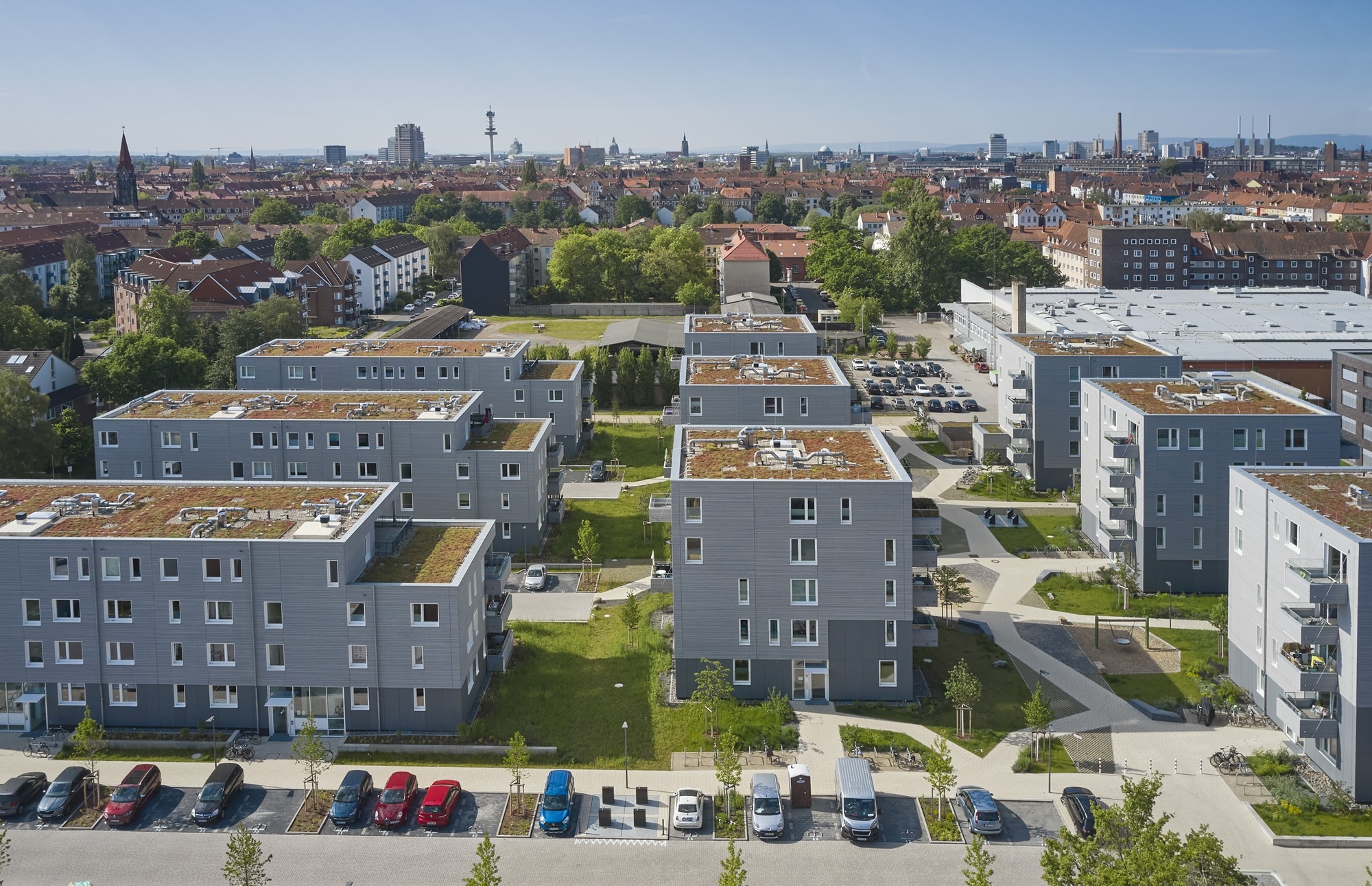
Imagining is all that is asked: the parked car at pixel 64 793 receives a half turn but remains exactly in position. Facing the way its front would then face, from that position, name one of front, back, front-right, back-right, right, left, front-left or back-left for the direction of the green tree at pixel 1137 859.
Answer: right

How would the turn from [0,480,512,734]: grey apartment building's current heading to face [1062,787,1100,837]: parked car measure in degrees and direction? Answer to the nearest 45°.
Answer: approximately 45° to its left

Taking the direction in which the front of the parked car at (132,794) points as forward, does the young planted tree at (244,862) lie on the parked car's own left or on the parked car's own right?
on the parked car's own left

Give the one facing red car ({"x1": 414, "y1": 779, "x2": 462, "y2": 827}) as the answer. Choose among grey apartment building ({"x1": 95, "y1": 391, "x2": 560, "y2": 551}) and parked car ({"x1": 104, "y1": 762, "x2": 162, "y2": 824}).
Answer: the grey apartment building

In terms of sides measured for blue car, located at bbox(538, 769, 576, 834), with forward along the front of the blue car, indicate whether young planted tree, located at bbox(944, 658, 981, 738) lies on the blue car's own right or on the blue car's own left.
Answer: on the blue car's own left

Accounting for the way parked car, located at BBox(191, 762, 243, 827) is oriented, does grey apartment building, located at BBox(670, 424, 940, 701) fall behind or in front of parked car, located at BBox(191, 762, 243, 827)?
behind

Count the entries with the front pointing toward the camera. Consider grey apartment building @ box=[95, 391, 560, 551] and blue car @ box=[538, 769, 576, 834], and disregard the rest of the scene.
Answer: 2

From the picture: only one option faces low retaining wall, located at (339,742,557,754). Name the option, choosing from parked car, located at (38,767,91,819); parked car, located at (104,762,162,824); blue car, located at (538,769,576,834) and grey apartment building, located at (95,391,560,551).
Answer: the grey apartment building

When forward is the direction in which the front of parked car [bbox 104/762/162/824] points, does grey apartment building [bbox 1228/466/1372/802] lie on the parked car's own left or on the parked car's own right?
on the parked car's own left
